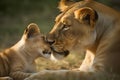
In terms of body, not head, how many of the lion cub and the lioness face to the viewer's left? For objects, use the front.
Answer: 1

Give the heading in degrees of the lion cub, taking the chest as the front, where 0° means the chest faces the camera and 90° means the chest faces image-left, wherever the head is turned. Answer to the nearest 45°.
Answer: approximately 270°

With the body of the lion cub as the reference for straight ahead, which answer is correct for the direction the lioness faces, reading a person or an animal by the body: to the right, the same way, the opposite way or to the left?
the opposite way

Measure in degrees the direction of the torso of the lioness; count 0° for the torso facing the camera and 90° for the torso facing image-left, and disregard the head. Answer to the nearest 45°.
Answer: approximately 90°
